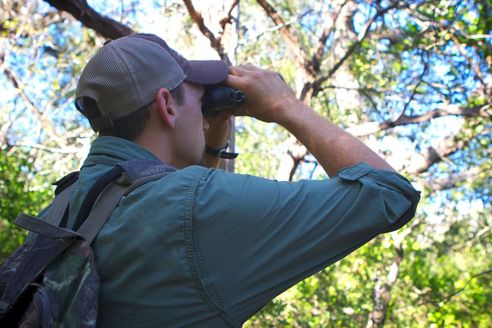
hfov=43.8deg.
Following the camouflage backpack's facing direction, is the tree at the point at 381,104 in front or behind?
behind

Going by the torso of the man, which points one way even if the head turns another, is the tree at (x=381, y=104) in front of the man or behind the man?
in front

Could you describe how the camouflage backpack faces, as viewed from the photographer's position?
facing the viewer and to the left of the viewer

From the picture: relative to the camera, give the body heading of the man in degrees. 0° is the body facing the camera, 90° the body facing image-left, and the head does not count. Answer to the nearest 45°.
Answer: approximately 225°

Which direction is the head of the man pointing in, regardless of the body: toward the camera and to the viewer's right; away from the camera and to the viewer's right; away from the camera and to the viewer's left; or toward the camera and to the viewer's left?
away from the camera and to the viewer's right
